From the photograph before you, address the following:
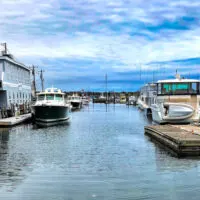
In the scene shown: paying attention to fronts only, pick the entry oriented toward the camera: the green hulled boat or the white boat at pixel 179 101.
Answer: the green hulled boat

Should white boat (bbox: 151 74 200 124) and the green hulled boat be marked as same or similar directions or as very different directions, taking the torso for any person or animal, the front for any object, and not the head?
very different directions

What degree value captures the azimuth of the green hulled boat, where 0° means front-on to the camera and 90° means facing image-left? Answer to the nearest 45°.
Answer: approximately 0°

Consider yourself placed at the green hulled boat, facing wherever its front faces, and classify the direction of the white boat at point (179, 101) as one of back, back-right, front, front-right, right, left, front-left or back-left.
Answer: front-left
